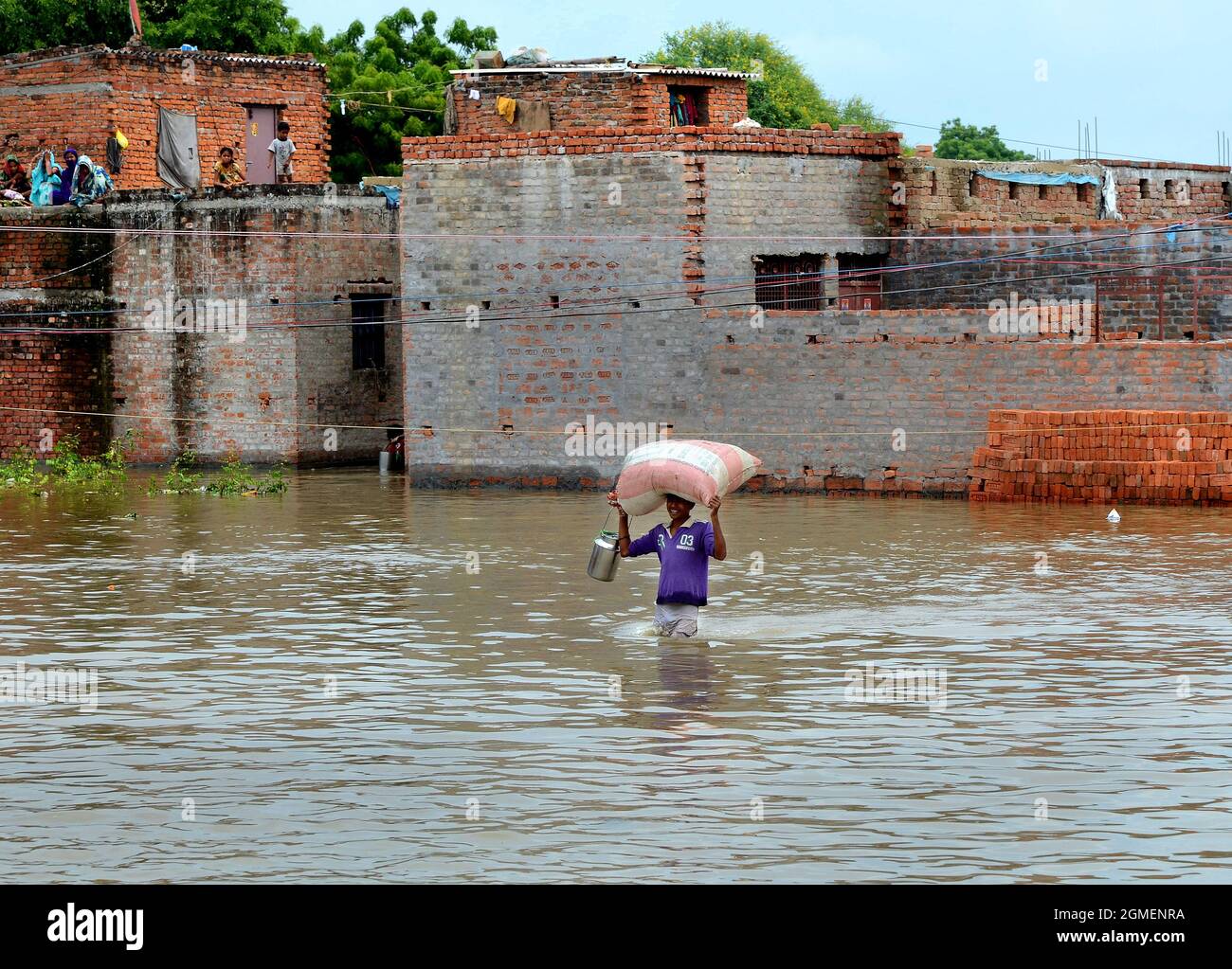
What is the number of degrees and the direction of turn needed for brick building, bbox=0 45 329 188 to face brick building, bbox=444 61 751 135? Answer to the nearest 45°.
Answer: approximately 45° to its left

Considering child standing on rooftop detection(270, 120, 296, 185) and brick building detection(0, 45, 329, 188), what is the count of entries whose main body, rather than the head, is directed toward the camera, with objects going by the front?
2

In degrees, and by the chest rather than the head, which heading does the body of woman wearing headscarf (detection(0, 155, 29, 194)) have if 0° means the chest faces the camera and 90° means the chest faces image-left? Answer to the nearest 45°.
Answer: approximately 315°

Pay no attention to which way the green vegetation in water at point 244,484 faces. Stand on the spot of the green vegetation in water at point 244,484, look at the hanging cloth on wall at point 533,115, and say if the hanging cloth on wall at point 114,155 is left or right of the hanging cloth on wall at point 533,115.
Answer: left

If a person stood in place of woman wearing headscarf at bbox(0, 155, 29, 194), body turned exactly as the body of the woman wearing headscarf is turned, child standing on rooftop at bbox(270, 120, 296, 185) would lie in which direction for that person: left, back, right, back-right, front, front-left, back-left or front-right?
front-left

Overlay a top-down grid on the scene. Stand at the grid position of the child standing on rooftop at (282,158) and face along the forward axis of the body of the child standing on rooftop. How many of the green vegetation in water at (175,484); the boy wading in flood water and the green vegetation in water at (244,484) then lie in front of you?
3

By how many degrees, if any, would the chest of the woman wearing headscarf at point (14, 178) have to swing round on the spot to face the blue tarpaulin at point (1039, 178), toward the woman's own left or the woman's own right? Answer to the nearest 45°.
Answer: approximately 45° to the woman's own left

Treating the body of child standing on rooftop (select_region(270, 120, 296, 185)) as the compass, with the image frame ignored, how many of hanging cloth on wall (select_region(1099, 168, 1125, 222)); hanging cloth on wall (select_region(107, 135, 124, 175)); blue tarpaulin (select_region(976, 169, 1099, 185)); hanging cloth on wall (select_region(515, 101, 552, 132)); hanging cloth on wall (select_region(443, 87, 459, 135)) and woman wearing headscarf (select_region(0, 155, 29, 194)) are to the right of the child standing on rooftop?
2
